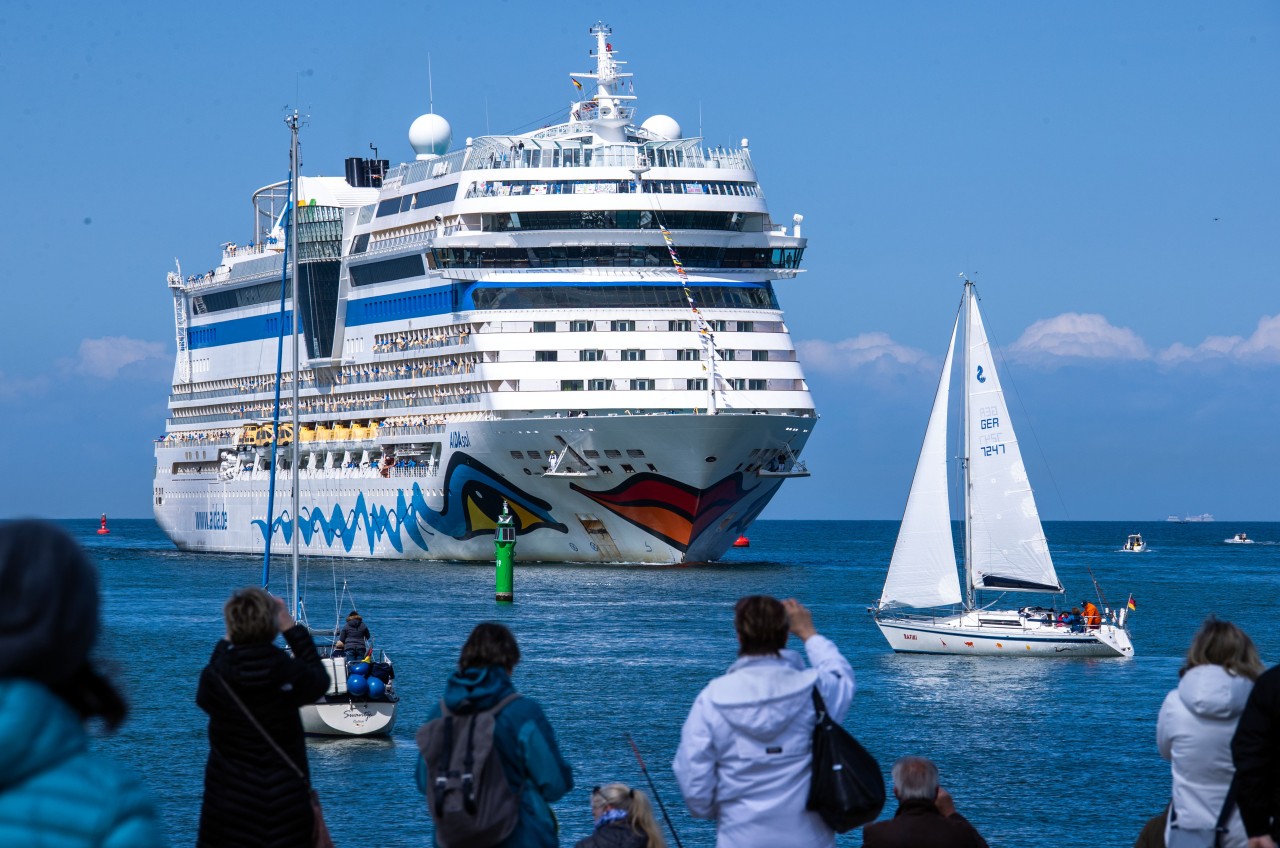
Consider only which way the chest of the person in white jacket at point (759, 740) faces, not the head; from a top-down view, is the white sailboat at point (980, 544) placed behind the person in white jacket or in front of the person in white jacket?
in front

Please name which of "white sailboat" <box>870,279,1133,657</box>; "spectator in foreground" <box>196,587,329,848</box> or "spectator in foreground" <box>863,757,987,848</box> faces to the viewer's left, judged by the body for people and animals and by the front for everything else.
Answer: the white sailboat

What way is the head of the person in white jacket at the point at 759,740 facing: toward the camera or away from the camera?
away from the camera

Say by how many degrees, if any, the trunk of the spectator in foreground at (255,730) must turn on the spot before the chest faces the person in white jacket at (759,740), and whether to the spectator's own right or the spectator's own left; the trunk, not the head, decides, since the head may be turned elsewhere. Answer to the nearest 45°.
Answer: approximately 135° to the spectator's own right

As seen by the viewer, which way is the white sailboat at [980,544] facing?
to the viewer's left

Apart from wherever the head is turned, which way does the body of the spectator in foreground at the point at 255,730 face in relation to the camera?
away from the camera

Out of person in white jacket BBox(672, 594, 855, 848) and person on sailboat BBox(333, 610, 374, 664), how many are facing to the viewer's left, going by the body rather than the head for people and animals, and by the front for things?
0

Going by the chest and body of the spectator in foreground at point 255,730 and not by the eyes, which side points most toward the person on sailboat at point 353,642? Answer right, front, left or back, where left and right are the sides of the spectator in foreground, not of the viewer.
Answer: front

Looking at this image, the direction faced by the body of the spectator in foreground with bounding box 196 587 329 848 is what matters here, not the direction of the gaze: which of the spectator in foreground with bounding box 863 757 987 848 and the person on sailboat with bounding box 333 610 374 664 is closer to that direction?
the person on sailboat

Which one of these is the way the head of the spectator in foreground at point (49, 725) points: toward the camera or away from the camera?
away from the camera

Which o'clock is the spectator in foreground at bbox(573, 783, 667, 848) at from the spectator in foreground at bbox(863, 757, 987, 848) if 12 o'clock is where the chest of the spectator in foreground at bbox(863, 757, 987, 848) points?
the spectator in foreground at bbox(573, 783, 667, 848) is roughly at 9 o'clock from the spectator in foreground at bbox(863, 757, 987, 848).

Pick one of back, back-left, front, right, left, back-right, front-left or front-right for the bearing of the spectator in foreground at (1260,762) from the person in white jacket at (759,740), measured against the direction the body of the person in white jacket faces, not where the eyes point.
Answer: right

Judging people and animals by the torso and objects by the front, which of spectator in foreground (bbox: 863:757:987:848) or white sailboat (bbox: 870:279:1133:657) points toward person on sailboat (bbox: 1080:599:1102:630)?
the spectator in foreground

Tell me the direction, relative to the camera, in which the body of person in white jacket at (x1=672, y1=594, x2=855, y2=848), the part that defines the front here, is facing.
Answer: away from the camera

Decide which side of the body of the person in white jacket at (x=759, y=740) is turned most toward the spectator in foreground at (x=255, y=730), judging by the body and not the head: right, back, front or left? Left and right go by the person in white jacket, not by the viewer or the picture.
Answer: left

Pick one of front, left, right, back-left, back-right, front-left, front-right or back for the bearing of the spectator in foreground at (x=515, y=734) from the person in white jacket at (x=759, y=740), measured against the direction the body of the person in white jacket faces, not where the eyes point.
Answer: left
